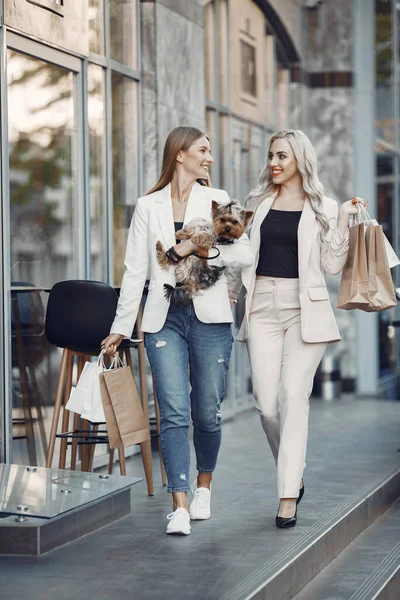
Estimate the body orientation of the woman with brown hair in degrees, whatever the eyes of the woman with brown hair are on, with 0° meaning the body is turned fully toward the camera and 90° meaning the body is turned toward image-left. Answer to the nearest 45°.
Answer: approximately 0°

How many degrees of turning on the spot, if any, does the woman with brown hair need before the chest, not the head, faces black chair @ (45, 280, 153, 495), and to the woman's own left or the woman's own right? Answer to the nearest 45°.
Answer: approximately 135° to the woman's own right

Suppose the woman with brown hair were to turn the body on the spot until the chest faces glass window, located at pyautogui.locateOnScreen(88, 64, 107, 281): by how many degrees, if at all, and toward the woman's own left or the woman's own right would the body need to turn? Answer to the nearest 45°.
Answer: approximately 180°

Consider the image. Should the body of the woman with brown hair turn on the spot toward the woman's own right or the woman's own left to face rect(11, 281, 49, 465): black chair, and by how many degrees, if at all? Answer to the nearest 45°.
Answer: approximately 135° to the woman's own right

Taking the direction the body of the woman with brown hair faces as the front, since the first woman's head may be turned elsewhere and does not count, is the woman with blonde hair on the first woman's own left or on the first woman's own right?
on the first woman's own left

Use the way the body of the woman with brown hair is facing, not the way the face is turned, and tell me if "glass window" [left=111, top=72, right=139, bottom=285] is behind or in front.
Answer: behind

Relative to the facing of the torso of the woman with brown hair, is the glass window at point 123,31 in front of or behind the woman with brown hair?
behind
